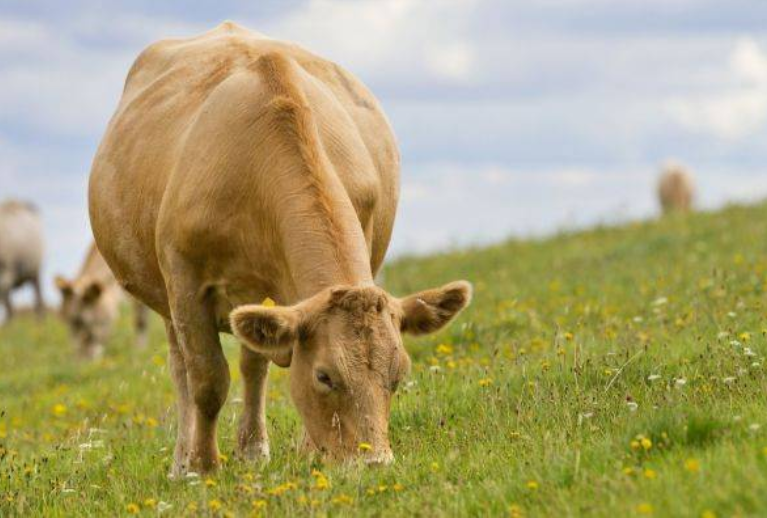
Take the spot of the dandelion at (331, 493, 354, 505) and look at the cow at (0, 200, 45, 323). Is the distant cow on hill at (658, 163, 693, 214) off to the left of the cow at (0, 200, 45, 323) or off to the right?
right

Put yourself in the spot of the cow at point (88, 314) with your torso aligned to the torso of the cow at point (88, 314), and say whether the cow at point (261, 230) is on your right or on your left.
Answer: on your left

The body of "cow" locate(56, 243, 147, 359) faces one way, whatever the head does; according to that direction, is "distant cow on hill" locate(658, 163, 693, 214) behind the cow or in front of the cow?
behind

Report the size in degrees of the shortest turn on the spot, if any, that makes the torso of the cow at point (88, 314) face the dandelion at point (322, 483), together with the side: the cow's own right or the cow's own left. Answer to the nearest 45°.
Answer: approximately 45° to the cow's own left

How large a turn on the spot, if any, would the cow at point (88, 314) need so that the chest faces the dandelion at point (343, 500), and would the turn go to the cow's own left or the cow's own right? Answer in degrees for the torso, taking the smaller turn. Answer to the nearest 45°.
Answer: approximately 45° to the cow's own left

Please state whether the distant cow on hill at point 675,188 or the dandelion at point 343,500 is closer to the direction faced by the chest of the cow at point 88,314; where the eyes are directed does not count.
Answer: the dandelion

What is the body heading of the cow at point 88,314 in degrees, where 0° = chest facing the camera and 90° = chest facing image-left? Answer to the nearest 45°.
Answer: approximately 45°

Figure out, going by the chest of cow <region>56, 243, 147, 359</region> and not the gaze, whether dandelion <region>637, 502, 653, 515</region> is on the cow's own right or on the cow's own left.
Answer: on the cow's own left
